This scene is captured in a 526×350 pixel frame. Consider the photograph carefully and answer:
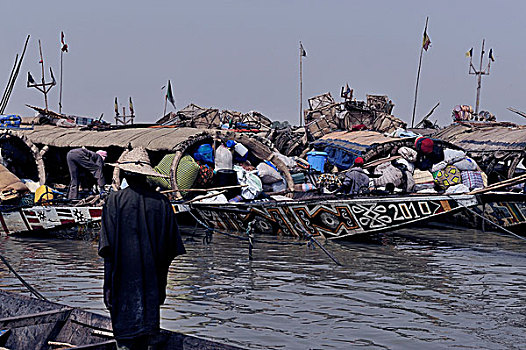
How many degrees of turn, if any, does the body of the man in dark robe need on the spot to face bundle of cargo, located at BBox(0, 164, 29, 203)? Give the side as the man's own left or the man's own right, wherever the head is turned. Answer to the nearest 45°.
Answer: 0° — they already face it

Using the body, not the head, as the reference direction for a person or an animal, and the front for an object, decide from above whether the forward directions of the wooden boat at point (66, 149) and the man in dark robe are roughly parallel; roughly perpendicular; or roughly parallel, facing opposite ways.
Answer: roughly perpendicular

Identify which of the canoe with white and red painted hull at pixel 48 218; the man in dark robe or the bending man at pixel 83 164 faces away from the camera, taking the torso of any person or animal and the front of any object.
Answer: the man in dark robe

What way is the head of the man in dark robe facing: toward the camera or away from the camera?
away from the camera

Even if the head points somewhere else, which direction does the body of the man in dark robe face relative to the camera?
away from the camera

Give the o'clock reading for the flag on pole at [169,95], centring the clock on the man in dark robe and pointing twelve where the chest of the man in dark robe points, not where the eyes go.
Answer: The flag on pole is roughly at 12 o'clock from the man in dark robe.

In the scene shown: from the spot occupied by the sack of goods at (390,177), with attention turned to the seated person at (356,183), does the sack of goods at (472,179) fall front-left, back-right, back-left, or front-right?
back-left
